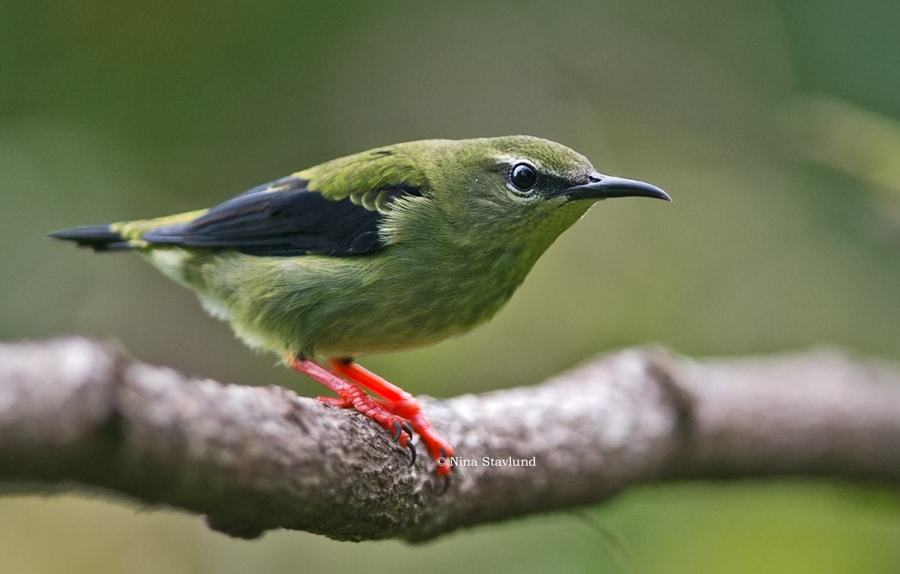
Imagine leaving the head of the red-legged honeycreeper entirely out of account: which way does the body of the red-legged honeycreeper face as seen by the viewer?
to the viewer's right
